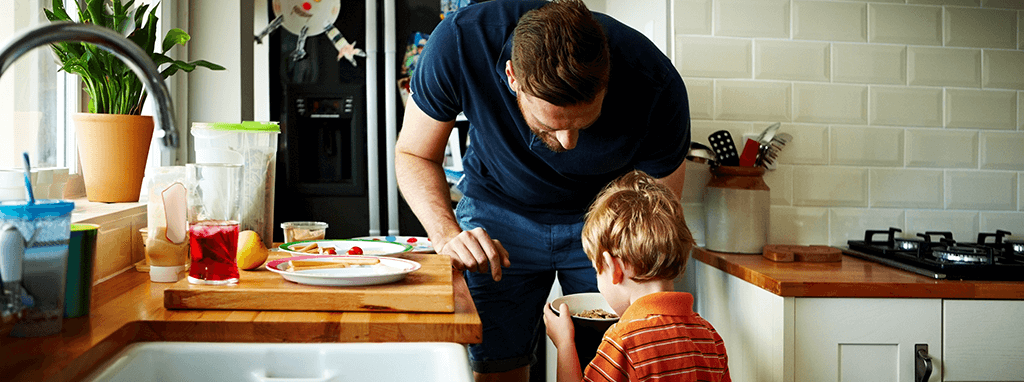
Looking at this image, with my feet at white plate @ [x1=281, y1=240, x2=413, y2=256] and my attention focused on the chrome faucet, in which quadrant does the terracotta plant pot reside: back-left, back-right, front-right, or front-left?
front-right

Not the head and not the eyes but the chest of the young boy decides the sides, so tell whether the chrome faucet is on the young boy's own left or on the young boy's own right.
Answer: on the young boy's own left

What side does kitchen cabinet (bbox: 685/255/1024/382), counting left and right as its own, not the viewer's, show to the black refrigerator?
right

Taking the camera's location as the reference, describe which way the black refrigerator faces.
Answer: facing the viewer

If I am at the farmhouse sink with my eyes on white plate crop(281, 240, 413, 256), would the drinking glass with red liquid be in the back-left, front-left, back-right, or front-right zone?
front-left

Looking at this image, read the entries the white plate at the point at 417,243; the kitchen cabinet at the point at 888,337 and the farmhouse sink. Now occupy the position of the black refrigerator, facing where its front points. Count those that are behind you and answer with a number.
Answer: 0

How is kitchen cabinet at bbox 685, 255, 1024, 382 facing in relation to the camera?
toward the camera

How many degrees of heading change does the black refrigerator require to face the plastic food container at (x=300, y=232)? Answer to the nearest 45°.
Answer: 0° — it already faces it

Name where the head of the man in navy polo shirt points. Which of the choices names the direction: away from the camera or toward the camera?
toward the camera

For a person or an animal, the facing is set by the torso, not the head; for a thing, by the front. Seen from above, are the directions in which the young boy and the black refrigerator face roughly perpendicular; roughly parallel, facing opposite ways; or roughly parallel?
roughly parallel, facing opposite ways

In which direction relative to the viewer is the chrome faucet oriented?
to the viewer's right

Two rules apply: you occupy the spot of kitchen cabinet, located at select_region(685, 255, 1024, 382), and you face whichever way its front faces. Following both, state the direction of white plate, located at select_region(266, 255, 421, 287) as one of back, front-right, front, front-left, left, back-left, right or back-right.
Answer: front-right

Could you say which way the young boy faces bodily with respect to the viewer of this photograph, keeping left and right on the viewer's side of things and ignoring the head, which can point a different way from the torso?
facing away from the viewer and to the left of the viewer

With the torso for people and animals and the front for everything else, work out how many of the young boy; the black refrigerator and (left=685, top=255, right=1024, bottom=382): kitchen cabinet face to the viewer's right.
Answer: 0

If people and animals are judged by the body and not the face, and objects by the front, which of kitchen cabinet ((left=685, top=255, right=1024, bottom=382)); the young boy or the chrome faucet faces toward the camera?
the kitchen cabinet

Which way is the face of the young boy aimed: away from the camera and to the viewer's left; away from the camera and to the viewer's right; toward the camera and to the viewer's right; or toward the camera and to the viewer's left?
away from the camera and to the viewer's left

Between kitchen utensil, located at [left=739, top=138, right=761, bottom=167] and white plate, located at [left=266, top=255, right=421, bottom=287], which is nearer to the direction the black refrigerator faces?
the white plate
